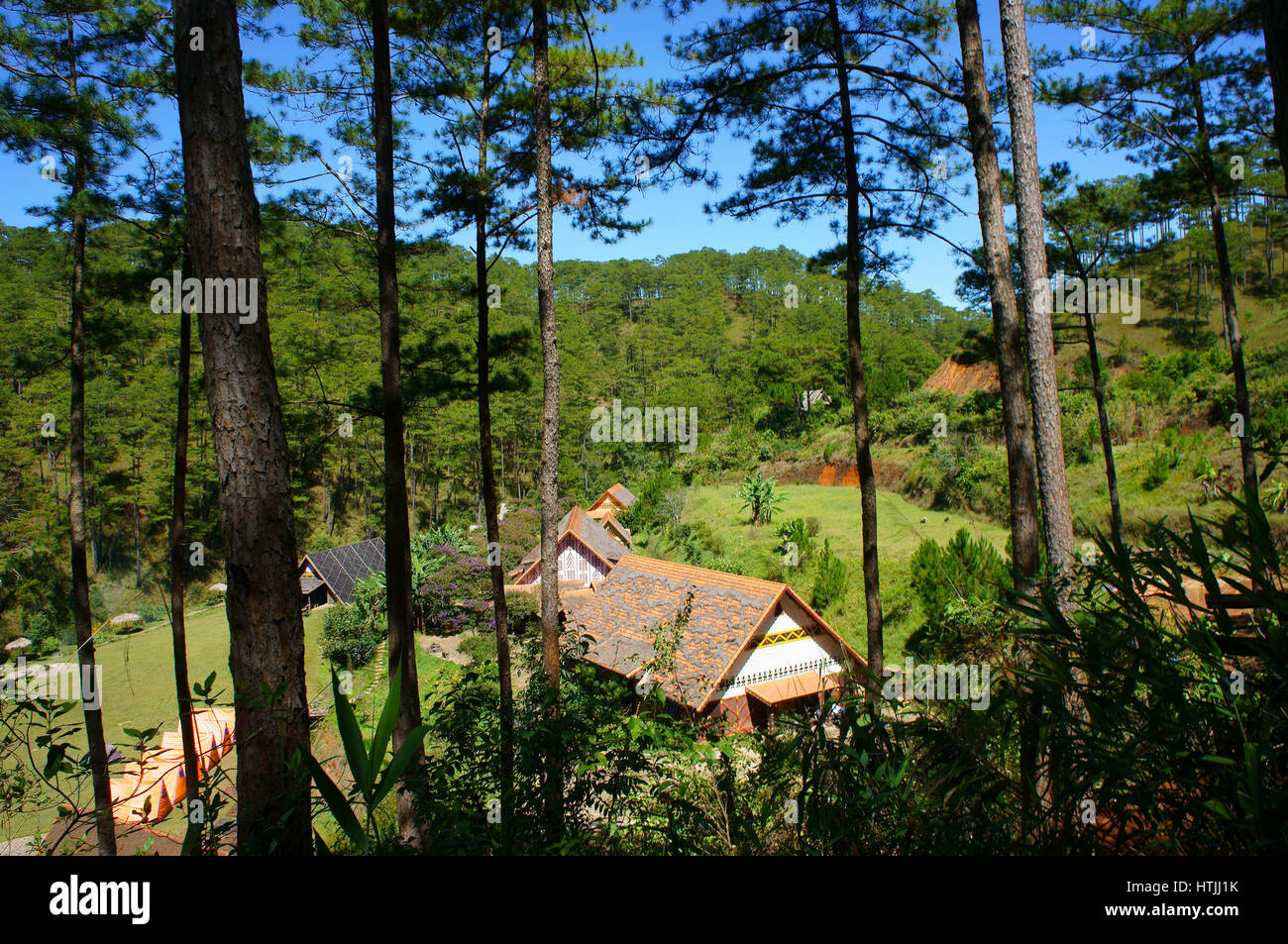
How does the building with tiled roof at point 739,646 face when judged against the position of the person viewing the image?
facing the viewer and to the right of the viewer

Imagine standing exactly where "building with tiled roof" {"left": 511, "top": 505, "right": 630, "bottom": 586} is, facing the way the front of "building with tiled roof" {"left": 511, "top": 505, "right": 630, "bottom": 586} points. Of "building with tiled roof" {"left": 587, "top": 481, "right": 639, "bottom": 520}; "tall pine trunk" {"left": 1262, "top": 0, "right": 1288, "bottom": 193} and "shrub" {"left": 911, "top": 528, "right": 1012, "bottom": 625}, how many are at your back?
1

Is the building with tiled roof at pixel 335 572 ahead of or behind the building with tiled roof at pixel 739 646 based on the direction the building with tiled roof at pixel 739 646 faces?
behind

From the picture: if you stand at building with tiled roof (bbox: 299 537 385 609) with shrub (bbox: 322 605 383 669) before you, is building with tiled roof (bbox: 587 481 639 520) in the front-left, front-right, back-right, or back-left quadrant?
back-left

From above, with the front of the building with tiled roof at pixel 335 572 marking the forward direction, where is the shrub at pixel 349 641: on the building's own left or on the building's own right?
on the building's own left

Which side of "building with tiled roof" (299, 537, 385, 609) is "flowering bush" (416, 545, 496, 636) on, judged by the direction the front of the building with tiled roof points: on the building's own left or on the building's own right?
on the building's own left

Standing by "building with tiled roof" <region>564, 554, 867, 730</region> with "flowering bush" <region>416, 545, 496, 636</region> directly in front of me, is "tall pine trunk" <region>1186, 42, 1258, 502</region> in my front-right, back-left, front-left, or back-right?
back-right

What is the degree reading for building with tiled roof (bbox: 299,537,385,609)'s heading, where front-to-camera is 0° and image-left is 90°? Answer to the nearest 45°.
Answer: approximately 45°

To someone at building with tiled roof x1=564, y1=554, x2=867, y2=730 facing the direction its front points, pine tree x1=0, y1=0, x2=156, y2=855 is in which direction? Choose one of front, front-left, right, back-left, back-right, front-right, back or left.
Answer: right

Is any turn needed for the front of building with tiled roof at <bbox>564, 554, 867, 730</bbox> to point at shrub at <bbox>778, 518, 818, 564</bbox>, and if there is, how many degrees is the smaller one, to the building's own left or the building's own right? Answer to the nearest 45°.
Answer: approximately 135° to the building's own left

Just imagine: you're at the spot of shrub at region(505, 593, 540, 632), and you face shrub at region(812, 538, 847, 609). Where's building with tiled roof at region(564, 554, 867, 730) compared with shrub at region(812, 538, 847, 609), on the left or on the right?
right
